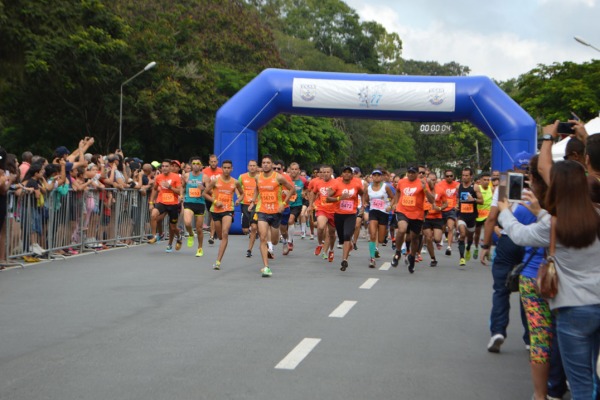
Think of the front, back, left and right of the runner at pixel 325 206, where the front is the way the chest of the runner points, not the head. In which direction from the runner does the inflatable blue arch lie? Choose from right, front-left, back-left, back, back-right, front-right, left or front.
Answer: back

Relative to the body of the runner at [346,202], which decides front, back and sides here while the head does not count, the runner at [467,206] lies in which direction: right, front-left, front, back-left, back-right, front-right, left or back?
back-left

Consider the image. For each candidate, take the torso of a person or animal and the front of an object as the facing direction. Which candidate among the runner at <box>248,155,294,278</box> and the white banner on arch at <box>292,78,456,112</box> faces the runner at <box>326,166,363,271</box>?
the white banner on arch

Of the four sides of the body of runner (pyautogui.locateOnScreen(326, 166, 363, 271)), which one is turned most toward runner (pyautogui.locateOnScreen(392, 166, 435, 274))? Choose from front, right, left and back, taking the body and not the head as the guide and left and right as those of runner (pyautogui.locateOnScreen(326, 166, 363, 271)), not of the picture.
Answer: left

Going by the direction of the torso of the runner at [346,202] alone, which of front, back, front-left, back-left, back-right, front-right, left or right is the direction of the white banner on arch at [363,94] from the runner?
back

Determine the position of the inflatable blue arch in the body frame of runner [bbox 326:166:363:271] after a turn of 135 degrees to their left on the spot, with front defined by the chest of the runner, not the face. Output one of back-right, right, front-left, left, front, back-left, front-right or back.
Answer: front-left

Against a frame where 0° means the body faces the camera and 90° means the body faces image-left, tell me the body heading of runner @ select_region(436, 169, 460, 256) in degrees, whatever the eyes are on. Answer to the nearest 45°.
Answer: approximately 0°

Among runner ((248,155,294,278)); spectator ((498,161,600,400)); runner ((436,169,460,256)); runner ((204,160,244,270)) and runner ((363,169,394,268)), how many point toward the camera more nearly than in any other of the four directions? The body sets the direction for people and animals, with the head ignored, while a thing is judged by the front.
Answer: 4
